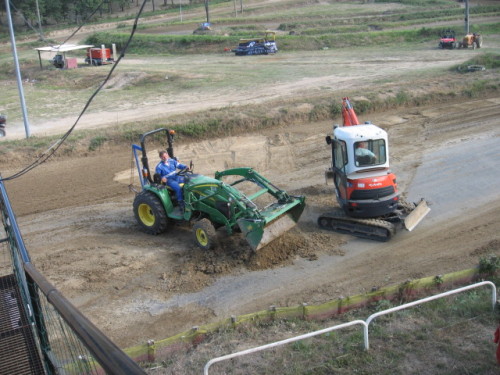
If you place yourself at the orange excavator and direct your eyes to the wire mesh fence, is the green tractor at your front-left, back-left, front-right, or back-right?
front-right

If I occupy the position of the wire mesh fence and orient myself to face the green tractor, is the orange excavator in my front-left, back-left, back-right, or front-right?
front-right

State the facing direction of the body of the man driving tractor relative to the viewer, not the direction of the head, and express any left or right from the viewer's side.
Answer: facing the viewer and to the right of the viewer

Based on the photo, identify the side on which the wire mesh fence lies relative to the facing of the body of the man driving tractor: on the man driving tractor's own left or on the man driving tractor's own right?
on the man driving tractor's own right

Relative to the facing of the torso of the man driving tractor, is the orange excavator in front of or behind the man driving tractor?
in front

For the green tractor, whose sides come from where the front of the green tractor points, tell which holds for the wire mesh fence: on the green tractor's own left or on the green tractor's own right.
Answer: on the green tractor's own right

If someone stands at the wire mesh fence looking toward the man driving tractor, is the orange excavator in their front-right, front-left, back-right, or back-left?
front-right
